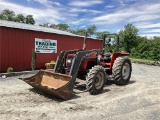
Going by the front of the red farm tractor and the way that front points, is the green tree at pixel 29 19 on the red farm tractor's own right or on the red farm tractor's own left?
on the red farm tractor's own right

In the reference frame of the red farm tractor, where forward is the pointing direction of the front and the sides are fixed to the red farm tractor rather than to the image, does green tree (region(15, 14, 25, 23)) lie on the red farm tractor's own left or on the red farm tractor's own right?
on the red farm tractor's own right

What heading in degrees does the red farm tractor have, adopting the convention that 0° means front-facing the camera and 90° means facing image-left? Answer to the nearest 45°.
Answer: approximately 45°

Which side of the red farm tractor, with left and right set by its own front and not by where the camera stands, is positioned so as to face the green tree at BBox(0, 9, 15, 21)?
right

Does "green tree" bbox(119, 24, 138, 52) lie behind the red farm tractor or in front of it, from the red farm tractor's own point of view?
behind

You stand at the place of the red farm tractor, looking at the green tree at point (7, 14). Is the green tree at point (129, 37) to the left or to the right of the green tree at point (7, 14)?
right

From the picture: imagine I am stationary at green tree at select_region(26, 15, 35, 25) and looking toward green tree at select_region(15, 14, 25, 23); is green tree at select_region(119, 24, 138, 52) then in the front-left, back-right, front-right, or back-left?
back-left
